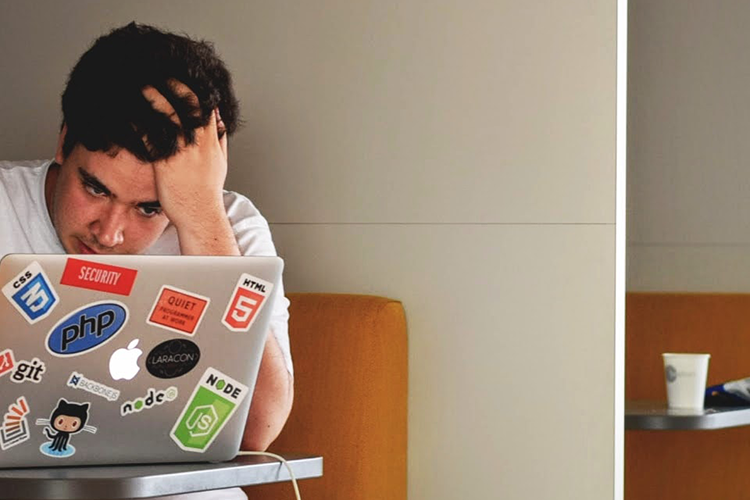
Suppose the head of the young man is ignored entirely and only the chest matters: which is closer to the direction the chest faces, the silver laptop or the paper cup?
the silver laptop

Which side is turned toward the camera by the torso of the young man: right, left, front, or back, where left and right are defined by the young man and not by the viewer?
front

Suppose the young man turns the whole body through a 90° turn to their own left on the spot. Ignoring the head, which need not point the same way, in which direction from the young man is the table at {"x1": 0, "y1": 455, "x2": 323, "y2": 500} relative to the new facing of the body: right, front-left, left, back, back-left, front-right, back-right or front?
right

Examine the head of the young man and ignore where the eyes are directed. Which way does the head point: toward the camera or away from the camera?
toward the camera

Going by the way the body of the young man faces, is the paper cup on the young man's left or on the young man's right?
on the young man's left

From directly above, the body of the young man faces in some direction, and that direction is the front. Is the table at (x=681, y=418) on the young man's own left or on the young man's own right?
on the young man's own left

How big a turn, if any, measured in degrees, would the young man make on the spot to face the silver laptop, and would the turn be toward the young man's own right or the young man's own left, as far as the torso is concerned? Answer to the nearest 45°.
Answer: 0° — they already face it
